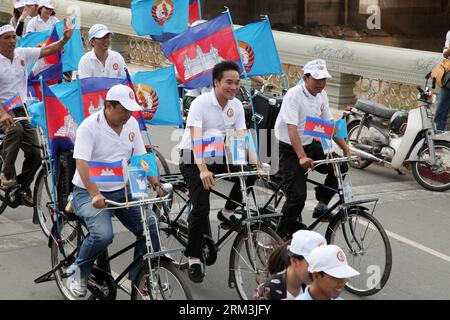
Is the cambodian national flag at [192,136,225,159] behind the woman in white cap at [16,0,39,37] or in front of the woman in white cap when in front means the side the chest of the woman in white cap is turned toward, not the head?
in front

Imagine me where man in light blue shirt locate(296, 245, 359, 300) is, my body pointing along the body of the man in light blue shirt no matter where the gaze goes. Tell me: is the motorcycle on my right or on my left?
on my left

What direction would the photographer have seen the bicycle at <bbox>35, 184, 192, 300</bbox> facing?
facing the viewer and to the right of the viewer

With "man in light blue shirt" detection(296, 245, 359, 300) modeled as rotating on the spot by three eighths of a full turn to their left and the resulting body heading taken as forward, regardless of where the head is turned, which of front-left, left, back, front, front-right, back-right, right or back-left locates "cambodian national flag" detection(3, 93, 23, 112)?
front-left

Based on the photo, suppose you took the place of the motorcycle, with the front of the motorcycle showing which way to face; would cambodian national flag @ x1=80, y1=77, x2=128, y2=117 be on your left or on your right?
on your right

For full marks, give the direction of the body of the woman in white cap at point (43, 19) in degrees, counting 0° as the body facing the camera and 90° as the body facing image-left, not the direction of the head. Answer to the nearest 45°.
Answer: approximately 315°

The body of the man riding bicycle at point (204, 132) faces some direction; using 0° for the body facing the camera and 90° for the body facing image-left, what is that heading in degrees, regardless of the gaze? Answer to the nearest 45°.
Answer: approximately 315°

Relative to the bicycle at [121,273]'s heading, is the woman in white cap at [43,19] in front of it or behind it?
behind

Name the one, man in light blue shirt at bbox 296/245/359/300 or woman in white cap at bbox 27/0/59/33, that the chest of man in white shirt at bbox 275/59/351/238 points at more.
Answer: the man in light blue shirt
